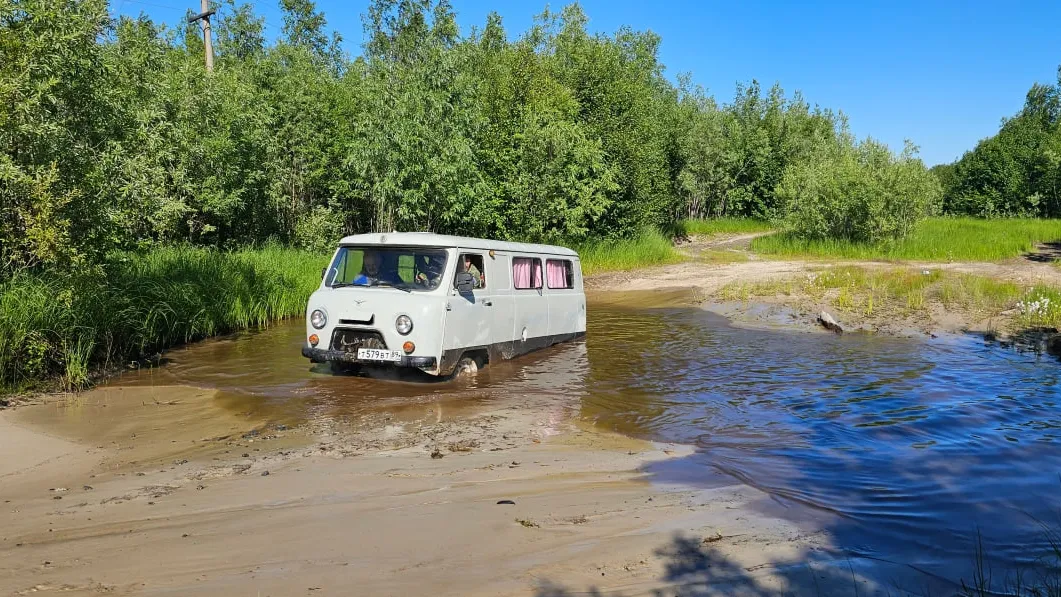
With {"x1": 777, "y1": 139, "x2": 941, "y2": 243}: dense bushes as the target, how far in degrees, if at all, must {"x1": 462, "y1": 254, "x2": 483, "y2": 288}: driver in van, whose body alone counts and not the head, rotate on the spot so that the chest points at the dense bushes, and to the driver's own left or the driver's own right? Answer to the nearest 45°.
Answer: approximately 180°

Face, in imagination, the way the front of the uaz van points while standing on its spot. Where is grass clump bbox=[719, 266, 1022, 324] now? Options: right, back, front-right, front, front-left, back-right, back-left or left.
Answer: back

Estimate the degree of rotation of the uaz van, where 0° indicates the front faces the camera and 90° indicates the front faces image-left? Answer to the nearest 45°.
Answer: approximately 45°

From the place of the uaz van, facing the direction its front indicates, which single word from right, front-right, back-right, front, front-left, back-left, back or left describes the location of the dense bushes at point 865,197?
back

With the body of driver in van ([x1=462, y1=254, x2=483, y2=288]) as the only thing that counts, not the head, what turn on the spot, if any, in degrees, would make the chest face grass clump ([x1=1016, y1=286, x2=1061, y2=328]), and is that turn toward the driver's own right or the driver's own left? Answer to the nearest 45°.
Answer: approximately 135° to the driver's own left

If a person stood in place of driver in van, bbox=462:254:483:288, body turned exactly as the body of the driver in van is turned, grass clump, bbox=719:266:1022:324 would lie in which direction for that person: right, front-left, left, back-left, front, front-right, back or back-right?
back
